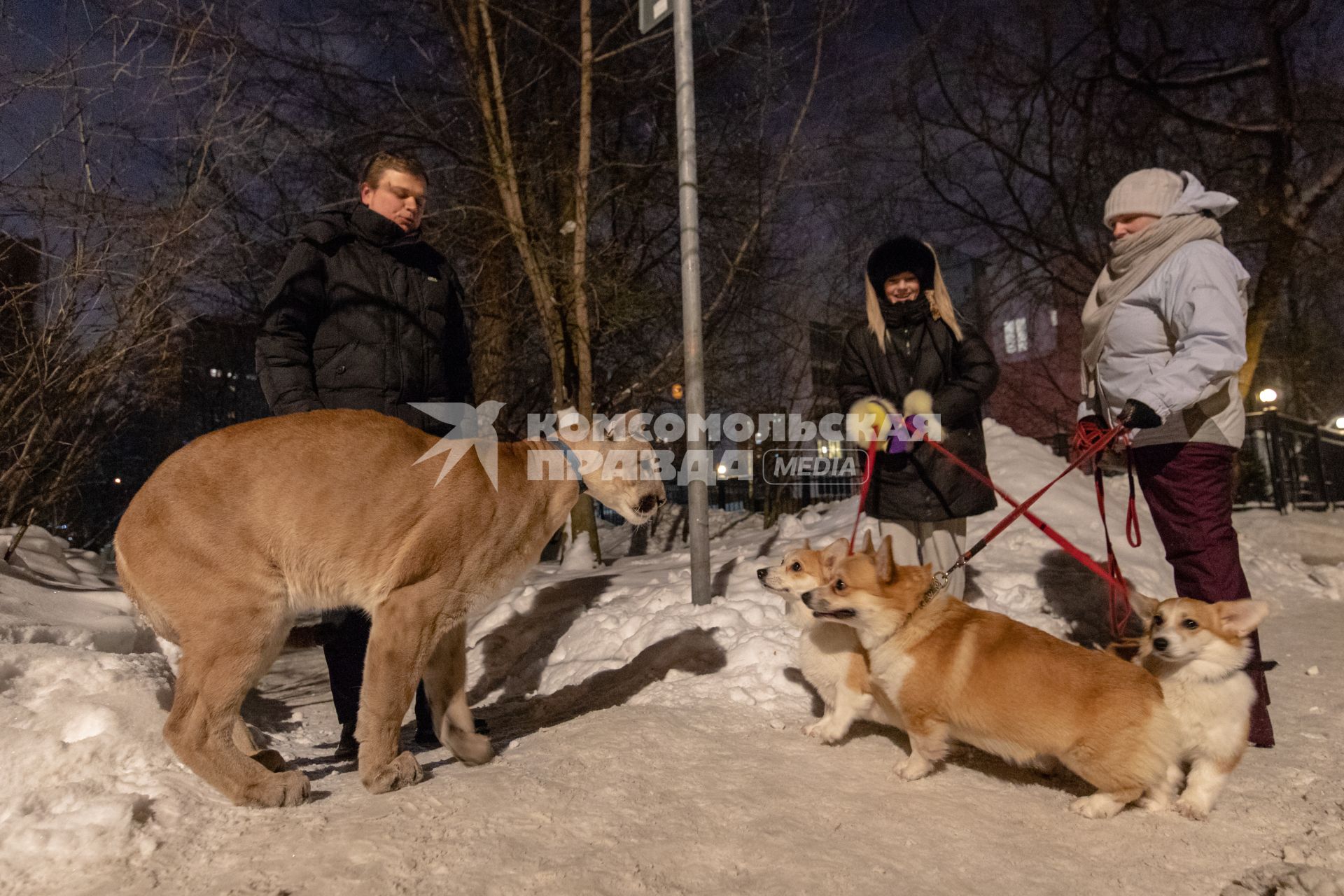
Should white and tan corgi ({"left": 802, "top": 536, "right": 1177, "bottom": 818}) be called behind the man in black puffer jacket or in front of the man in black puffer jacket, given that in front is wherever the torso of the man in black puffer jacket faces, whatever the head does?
in front

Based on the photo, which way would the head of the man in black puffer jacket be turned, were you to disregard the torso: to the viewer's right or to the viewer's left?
to the viewer's right

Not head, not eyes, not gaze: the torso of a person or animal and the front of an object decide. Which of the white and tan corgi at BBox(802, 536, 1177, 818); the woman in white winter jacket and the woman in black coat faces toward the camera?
the woman in black coat

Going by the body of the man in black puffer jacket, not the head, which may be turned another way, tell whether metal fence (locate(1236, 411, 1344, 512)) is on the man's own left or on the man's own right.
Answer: on the man's own left

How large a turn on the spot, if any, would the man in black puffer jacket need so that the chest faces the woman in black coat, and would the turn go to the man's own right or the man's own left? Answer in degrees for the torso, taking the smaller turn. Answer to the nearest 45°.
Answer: approximately 45° to the man's own left

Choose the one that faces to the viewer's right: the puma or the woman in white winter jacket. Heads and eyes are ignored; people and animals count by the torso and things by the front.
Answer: the puma

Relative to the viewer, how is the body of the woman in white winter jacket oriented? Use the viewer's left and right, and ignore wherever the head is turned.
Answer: facing to the left of the viewer

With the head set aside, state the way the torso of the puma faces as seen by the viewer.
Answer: to the viewer's right

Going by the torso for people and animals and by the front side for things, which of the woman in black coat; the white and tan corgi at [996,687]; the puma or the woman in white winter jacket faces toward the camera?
the woman in black coat

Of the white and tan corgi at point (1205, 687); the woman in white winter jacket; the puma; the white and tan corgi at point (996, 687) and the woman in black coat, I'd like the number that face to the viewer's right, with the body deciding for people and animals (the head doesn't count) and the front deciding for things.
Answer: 1

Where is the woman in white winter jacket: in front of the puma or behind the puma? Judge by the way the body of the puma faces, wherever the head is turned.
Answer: in front

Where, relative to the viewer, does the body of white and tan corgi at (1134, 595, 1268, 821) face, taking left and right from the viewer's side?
facing the viewer and to the left of the viewer

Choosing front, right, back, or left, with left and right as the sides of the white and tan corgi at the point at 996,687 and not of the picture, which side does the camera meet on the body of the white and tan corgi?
left

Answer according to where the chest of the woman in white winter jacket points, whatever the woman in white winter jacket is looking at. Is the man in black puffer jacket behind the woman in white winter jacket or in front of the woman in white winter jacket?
in front

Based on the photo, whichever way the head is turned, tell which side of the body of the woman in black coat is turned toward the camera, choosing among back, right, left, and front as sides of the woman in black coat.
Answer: front

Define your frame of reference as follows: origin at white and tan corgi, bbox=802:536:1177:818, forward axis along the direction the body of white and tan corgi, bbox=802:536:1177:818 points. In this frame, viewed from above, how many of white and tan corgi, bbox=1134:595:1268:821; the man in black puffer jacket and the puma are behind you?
1
